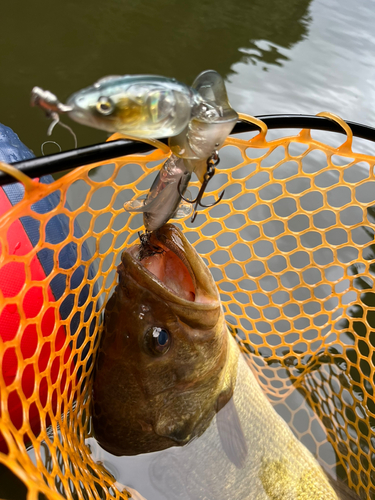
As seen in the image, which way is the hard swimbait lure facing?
to the viewer's left
